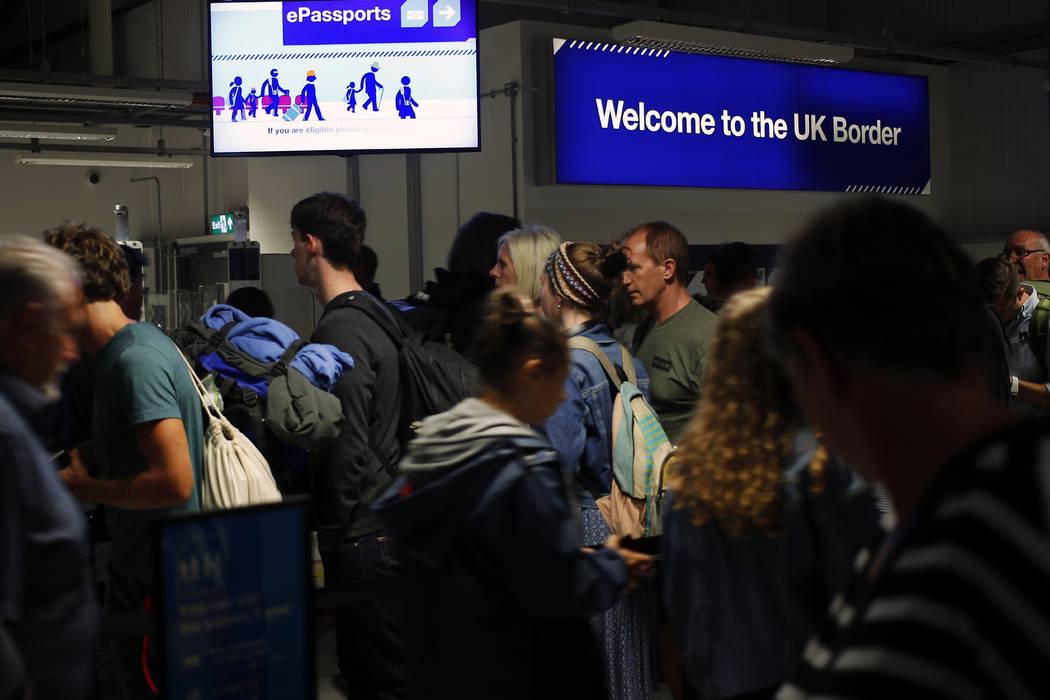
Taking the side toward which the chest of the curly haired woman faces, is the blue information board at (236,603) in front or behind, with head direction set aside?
behind

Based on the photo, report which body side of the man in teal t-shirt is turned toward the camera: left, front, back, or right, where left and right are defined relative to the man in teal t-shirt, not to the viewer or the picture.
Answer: left

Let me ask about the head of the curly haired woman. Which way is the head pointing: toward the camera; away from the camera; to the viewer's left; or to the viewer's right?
away from the camera

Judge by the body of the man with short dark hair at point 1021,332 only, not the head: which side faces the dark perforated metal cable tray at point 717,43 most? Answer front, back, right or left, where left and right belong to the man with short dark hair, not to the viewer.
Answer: right

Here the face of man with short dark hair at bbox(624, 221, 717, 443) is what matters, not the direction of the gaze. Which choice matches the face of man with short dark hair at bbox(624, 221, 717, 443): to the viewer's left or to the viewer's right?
to the viewer's left
